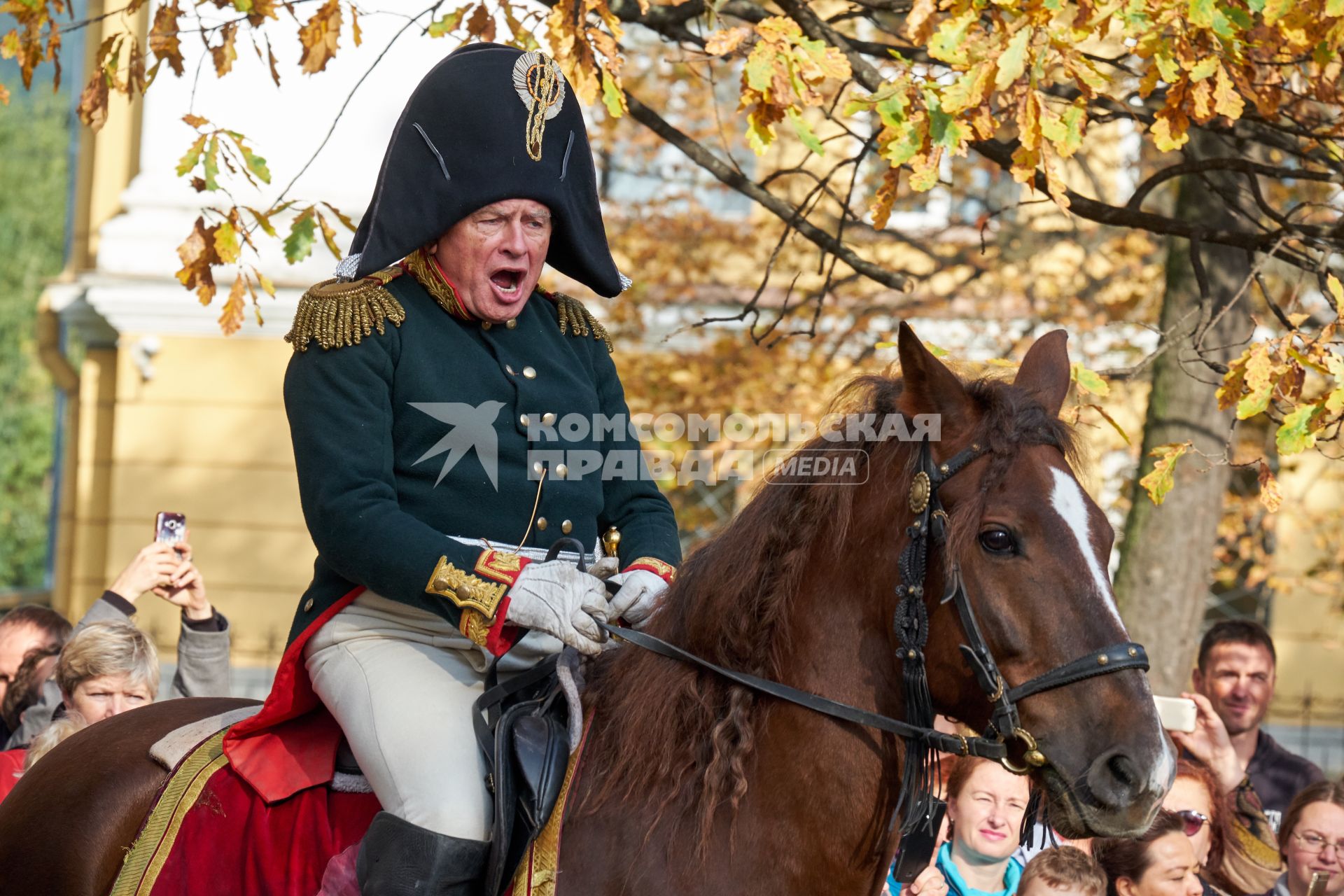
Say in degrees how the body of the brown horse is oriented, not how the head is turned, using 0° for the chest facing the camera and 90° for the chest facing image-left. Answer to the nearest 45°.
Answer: approximately 270°

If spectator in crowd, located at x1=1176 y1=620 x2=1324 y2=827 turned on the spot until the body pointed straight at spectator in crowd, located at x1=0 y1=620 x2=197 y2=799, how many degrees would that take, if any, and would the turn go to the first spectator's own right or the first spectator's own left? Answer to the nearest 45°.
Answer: approximately 45° to the first spectator's own right

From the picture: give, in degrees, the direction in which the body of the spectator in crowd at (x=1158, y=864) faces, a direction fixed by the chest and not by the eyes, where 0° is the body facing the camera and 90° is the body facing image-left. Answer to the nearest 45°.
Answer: approximately 315°

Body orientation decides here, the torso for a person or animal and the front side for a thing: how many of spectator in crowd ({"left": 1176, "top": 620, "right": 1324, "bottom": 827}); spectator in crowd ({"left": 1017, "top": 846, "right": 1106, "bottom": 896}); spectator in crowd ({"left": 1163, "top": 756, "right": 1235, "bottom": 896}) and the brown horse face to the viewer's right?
1

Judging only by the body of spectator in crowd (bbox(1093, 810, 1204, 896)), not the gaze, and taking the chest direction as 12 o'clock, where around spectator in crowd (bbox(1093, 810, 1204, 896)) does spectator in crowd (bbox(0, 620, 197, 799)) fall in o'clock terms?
spectator in crowd (bbox(0, 620, 197, 799)) is roughly at 4 o'clock from spectator in crowd (bbox(1093, 810, 1204, 896)).

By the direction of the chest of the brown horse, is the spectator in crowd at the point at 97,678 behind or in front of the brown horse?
behind

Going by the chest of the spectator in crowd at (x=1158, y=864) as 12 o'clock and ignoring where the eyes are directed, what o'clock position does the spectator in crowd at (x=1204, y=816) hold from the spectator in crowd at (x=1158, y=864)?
the spectator in crowd at (x=1204, y=816) is roughly at 8 o'clock from the spectator in crowd at (x=1158, y=864).

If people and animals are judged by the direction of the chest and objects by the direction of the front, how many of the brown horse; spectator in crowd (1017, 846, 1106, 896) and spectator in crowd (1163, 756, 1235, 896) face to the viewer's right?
1

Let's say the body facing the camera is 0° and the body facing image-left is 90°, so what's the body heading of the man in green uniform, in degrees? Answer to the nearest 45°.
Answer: approximately 315°

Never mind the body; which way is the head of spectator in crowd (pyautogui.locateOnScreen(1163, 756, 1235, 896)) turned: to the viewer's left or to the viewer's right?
to the viewer's left
